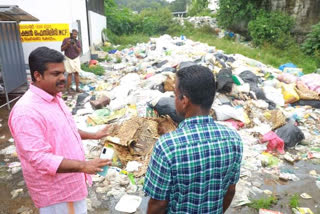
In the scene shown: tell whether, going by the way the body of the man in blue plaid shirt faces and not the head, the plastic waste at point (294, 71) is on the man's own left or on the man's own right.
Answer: on the man's own right

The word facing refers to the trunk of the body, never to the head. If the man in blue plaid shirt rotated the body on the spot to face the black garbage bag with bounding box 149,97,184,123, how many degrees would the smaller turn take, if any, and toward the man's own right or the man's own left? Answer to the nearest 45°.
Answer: approximately 45° to the man's own right

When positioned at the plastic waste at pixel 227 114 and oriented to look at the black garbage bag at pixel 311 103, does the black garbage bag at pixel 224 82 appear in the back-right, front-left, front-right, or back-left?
front-left

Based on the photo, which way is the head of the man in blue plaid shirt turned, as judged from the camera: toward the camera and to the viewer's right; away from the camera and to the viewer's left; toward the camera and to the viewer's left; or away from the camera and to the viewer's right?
away from the camera and to the viewer's left

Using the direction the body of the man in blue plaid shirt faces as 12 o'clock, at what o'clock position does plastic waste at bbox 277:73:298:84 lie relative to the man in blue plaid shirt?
The plastic waste is roughly at 2 o'clock from the man in blue plaid shirt.

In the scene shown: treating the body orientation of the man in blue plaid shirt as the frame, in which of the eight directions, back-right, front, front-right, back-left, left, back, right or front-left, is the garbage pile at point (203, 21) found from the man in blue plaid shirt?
front-right

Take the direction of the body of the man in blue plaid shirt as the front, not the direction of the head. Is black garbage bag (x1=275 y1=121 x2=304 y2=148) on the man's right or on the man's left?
on the man's right

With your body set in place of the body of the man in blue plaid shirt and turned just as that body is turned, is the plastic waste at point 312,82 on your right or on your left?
on your right

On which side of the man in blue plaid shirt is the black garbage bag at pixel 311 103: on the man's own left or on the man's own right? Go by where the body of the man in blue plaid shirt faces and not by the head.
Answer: on the man's own right

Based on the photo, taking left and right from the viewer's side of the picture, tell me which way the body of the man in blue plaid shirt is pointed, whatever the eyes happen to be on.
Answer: facing away from the viewer and to the left of the viewer

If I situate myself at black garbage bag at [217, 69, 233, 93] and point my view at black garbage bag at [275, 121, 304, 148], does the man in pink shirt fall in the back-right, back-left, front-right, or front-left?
front-right

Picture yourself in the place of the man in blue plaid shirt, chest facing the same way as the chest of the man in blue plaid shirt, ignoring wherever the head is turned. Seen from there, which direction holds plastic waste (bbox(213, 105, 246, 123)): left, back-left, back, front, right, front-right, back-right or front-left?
front-right
